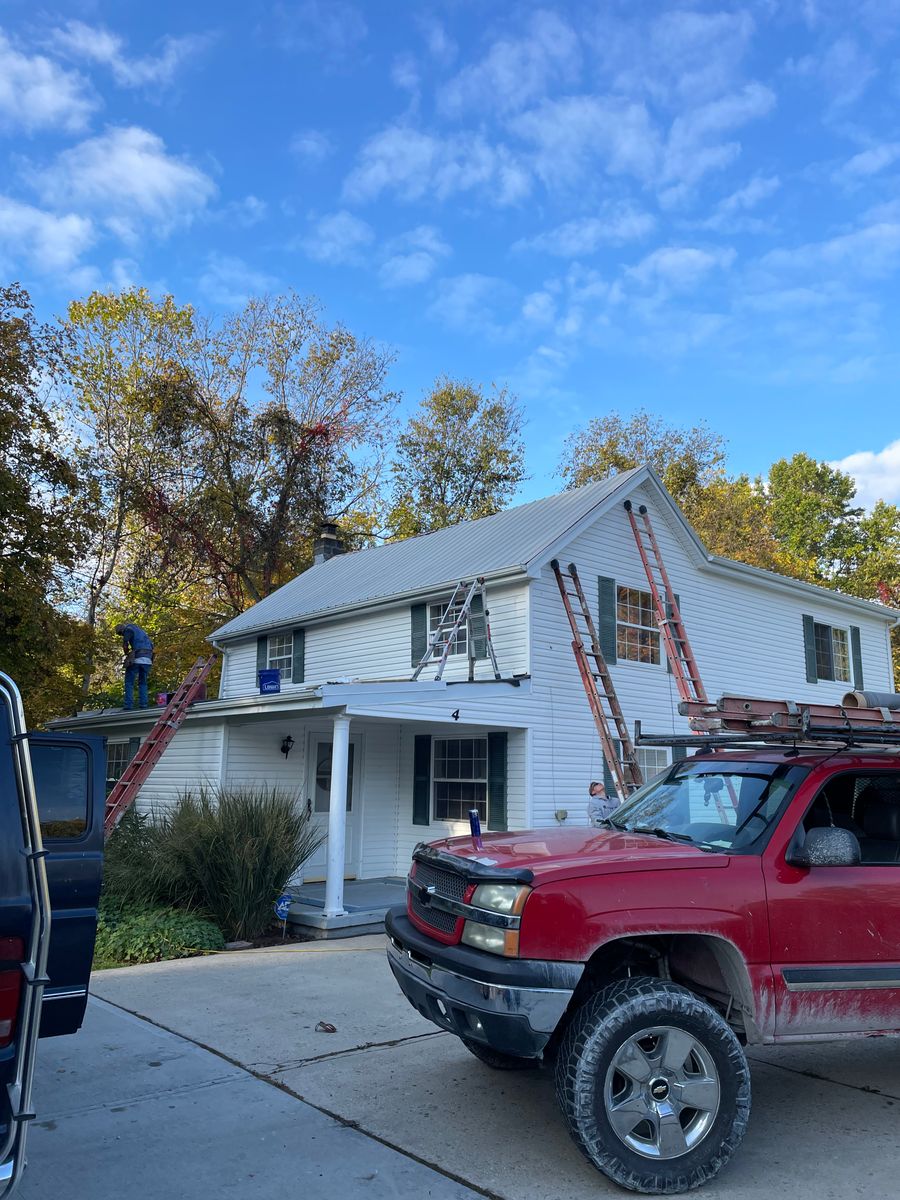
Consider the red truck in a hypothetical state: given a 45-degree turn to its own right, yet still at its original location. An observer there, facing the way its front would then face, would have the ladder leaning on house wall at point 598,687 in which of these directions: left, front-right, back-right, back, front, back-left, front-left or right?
right

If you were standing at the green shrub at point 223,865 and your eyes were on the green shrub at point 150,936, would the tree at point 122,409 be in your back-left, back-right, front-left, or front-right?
back-right

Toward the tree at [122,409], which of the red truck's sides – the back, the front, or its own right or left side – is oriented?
right

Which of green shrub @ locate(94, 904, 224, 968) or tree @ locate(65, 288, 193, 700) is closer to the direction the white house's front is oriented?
the green shrub

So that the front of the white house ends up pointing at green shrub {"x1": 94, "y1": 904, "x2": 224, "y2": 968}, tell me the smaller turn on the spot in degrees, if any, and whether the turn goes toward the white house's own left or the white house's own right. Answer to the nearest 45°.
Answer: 0° — it already faces it

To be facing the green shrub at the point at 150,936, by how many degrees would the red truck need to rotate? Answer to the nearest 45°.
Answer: approximately 90° to its right

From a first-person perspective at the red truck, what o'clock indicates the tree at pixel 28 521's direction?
The tree is roughly at 3 o'clock from the red truck.

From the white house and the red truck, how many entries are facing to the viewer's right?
0

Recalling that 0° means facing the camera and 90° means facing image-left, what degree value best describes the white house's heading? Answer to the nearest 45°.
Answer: approximately 45°

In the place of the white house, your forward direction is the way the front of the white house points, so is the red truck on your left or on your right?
on your left

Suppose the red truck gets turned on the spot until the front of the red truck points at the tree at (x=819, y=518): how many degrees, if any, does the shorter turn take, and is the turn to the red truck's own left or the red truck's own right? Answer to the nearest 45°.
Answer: approximately 135° to the red truck's own right

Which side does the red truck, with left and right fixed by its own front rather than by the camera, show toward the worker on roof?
right

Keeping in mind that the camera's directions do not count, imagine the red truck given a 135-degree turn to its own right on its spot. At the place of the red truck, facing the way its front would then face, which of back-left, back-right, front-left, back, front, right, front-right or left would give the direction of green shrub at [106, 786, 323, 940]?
front-left

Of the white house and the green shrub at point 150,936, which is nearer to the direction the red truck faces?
the green shrub

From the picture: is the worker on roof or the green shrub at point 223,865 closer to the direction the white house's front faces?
the green shrub
